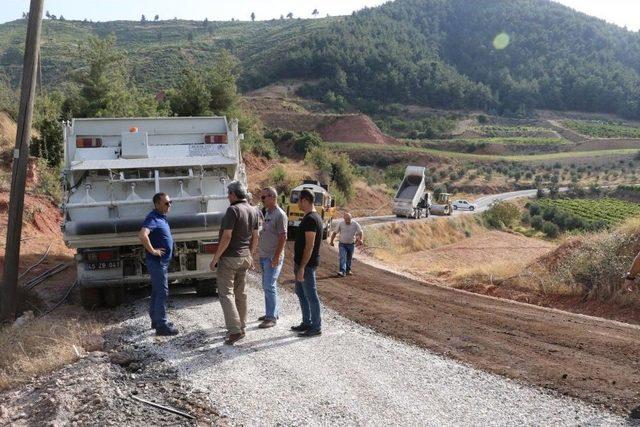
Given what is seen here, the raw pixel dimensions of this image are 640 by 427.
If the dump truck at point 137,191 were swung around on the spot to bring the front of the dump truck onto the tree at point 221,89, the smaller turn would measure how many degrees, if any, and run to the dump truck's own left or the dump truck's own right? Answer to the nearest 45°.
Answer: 0° — it already faces it

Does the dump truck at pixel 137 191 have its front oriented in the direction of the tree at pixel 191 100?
yes

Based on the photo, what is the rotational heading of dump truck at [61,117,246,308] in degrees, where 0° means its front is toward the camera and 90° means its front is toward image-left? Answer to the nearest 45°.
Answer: approximately 180°

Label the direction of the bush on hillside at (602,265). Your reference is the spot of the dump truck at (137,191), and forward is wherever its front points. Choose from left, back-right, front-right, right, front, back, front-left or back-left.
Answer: right

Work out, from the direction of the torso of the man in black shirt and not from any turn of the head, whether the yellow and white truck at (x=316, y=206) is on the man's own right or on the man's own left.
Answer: on the man's own right

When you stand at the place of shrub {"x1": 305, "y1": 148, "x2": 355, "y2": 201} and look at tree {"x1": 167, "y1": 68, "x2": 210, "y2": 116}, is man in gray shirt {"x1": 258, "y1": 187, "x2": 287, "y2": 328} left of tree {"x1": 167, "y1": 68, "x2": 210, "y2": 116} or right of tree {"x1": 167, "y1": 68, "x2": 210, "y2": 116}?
left

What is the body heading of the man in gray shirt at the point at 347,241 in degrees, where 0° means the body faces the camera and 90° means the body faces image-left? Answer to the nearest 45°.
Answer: approximately 0°

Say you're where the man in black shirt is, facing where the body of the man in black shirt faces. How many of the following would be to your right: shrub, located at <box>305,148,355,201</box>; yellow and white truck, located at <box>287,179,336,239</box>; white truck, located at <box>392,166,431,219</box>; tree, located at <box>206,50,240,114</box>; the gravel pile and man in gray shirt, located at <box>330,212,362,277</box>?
5

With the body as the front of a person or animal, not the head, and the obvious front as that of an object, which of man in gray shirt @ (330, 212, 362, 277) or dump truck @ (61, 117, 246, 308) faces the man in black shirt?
the man in gray shirt

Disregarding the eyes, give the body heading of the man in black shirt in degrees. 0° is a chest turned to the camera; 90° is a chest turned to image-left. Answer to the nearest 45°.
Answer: approximately 90°

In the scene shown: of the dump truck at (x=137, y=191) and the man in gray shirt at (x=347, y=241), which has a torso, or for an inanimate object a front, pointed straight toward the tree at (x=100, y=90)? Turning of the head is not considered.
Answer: the dump truck

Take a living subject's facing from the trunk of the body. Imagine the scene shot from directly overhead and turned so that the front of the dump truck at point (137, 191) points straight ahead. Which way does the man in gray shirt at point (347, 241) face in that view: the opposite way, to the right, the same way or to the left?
the opposite way

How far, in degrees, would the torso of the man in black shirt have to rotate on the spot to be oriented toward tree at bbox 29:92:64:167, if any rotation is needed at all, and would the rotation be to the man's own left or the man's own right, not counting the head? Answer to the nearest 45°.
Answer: approximately 45° to the man's own right
